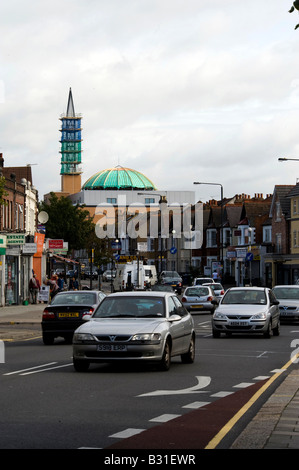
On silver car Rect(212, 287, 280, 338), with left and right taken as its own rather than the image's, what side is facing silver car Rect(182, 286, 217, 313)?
back

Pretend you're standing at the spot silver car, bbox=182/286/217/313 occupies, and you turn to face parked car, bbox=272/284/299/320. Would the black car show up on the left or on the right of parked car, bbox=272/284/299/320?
right

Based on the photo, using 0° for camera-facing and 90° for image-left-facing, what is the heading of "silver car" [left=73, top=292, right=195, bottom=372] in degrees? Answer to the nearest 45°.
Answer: approximately 45°

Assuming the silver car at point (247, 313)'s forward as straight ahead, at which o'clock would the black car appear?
The black car is roughly at 2 o'clock from the silver car.

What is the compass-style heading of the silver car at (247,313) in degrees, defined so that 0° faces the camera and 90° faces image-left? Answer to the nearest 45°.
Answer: approximately 0°
